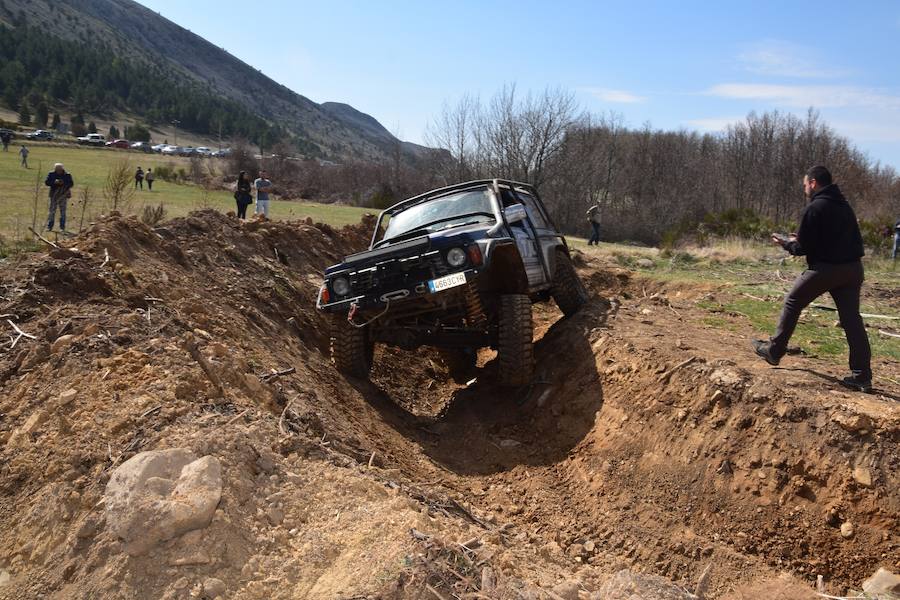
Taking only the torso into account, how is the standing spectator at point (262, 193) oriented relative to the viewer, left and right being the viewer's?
facing the viewer

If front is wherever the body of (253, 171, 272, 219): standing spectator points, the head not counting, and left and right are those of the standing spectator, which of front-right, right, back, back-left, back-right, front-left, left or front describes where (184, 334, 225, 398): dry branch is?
front

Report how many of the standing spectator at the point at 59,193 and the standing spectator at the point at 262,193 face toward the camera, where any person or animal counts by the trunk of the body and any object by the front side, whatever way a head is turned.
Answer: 2

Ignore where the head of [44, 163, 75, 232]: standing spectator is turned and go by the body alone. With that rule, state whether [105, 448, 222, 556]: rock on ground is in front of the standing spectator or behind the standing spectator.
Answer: in front

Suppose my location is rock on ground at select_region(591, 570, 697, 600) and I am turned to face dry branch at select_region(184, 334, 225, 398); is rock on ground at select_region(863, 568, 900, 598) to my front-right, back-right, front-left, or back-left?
back-right

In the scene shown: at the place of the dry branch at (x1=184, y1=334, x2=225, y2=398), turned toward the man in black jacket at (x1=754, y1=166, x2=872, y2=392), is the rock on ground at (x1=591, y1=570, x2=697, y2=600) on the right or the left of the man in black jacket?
right

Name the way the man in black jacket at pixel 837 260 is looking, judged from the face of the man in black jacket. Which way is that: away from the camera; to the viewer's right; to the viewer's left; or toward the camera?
to the viewer's left

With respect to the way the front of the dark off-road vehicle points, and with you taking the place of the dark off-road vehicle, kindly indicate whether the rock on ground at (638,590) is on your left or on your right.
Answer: on your left

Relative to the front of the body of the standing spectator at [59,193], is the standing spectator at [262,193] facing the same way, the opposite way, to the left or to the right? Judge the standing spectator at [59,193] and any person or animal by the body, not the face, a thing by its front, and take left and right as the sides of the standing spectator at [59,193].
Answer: the same way

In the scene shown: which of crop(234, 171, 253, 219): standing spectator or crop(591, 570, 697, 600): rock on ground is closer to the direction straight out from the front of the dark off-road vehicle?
the rock on ground

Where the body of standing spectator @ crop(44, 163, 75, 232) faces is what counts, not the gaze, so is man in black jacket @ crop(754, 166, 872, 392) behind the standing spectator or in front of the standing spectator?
in front

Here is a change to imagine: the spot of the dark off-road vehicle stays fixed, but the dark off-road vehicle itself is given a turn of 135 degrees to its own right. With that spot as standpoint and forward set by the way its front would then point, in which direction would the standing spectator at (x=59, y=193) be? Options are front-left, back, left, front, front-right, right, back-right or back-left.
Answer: front-left

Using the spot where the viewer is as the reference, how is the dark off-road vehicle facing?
facing the viewer and to the left of the viewer

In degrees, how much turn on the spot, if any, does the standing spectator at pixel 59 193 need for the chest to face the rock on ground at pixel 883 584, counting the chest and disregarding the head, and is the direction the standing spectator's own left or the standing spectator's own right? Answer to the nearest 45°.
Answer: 0° — they already face it

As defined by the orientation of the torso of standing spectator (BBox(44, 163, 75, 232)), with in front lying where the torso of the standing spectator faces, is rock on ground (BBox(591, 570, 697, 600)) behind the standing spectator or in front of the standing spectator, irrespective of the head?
in front
